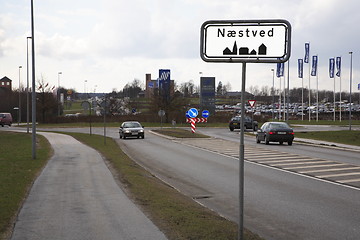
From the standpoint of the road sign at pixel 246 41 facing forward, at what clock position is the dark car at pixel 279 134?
The dark car is roughly at 6 o'clock from the road sign.

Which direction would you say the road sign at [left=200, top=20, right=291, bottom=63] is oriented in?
toward the camera
